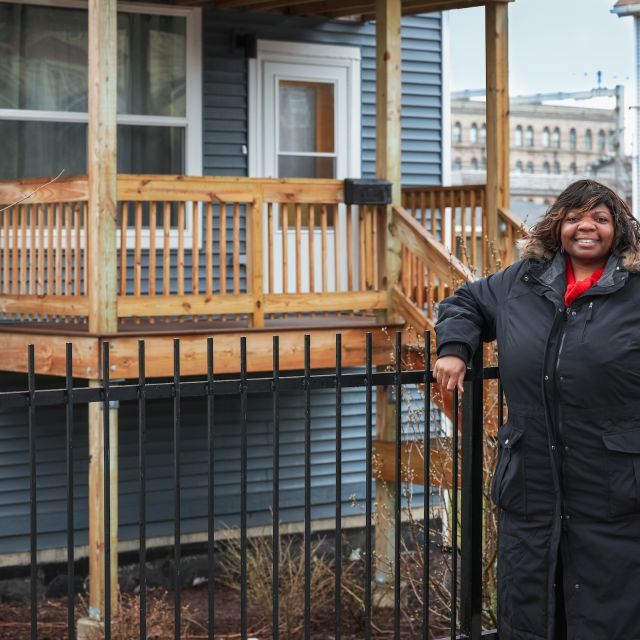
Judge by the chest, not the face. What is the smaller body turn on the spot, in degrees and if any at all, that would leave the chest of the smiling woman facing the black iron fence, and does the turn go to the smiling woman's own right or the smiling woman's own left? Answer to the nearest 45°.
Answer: approximately 90° to the smiling woman's own right

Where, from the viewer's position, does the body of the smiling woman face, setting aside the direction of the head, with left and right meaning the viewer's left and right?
facing the viewer

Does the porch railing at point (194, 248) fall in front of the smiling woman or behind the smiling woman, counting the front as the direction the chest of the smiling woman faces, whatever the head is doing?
behind
